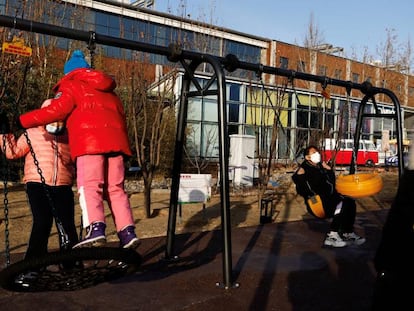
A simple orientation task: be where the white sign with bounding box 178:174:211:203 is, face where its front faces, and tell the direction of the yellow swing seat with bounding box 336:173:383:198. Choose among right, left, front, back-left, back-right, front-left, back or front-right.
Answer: front-left

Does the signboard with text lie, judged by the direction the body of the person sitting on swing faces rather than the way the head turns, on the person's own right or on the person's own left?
on the person's own right

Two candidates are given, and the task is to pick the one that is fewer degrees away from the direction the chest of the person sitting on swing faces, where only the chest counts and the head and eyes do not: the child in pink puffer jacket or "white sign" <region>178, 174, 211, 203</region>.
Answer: the child in pink puffer jacket

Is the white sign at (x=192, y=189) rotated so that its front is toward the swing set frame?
yes

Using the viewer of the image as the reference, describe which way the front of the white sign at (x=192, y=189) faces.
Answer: facing the viewer

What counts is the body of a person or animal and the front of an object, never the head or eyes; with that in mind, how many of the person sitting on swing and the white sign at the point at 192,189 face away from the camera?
0

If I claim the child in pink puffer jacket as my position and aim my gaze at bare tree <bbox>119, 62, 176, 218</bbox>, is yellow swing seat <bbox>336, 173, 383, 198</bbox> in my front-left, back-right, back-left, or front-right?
front-right

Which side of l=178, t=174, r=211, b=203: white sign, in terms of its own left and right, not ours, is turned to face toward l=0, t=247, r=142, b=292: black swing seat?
front
